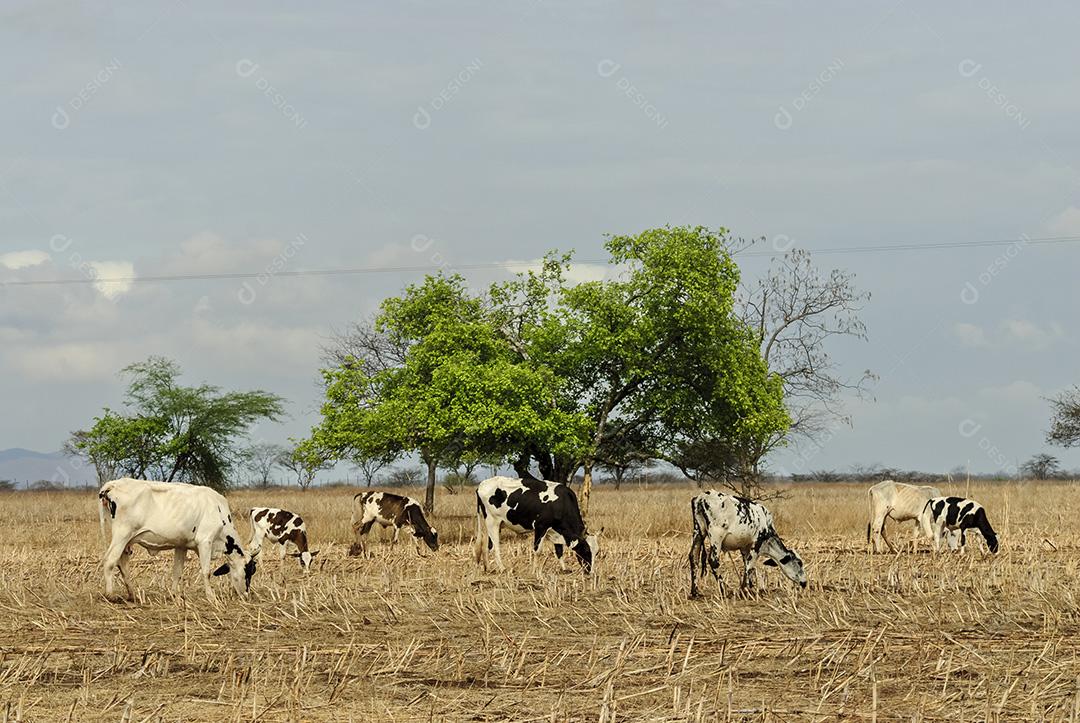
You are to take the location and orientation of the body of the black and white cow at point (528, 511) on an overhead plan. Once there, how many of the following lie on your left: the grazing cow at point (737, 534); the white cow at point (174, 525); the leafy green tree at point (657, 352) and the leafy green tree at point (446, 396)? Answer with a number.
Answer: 2

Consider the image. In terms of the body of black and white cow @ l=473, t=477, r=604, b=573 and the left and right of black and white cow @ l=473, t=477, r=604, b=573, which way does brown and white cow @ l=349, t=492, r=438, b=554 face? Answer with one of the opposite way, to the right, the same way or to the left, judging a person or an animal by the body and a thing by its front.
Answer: the same way

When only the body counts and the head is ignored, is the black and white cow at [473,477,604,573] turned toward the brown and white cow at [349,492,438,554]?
no

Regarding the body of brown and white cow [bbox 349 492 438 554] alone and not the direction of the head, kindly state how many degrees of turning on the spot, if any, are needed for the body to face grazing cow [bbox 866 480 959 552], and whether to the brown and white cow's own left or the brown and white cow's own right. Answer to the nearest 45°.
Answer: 0° — it already faces it

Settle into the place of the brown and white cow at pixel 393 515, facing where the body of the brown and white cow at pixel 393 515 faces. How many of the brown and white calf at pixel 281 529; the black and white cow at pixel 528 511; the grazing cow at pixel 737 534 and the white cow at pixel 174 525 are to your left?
0

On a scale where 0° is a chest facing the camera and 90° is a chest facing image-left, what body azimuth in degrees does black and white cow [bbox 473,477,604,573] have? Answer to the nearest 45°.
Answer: approximately 270°

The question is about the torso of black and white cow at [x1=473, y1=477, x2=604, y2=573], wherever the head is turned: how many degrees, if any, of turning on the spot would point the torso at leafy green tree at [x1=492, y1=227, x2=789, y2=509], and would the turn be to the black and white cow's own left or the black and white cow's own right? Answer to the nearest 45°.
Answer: approximately 90° to the black and white cow's own left

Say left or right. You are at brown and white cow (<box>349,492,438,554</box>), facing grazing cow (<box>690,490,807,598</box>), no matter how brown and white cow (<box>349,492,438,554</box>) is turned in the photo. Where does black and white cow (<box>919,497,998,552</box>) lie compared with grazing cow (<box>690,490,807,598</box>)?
left

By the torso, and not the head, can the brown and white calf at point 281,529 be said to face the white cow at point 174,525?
no

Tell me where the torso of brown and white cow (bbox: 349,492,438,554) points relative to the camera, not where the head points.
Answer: to the viewer's right

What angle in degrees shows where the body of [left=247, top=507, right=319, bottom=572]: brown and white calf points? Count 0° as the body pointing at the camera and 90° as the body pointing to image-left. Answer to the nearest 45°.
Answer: approximately 315°

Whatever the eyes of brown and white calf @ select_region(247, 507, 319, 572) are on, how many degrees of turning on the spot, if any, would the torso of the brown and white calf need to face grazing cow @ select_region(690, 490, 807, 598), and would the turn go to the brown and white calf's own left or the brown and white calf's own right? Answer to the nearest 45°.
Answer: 0° — it already faces it

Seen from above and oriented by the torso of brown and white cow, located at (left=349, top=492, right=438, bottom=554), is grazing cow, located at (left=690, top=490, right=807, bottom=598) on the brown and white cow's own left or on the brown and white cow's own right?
on the brown and white cow's own right

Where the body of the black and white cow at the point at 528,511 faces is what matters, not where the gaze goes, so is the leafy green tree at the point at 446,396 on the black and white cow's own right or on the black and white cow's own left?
on the black and white cow's own left

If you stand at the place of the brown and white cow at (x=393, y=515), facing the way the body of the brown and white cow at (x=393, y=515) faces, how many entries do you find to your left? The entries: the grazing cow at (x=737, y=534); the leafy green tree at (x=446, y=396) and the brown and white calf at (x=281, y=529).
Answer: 1

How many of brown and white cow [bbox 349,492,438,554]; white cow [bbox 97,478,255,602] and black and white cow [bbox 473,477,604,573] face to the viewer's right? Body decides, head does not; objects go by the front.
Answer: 3

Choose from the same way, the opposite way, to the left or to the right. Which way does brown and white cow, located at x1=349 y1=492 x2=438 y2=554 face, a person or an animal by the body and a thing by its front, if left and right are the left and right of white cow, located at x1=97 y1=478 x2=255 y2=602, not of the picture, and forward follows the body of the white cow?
the same way

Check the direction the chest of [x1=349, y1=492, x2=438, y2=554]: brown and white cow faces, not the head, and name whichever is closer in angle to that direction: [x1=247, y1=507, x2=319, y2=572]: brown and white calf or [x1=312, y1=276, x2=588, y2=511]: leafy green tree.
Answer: the leafy green tree

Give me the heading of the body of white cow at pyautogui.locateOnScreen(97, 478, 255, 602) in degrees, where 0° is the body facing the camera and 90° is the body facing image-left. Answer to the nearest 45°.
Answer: approximately 270°
